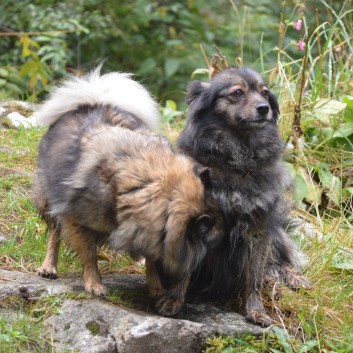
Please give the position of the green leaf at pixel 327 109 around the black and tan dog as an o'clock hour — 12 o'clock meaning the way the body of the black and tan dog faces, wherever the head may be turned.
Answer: The green leaf is roughly at 8 o'clock from the black and tan dog.

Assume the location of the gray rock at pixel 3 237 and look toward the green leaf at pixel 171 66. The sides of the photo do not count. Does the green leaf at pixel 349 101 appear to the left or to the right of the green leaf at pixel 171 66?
right

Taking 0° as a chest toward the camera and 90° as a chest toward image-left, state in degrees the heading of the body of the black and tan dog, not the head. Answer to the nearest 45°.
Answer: approximately 315°

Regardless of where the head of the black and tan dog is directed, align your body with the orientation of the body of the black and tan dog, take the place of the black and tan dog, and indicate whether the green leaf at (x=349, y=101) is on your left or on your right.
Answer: on your left

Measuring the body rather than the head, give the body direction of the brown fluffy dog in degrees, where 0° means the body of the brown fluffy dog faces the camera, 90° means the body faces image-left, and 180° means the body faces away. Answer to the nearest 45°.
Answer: approximately 315°

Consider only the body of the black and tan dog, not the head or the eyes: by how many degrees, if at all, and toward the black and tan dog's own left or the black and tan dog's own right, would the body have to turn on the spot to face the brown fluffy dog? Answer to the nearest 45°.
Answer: approximately 90° to the black and tan dog's own right

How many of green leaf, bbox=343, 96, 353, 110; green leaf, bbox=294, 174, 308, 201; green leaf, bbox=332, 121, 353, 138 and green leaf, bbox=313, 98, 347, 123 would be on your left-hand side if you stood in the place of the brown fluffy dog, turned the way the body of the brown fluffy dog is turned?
4

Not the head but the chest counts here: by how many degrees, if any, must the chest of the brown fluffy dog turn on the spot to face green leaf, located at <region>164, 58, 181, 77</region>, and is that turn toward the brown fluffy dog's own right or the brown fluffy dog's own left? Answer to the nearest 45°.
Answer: approximately 135° to the brown fluffy dog's own left

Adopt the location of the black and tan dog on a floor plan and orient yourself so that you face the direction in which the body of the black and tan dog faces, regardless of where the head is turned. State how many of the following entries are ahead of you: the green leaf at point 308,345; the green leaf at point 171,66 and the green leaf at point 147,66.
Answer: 1

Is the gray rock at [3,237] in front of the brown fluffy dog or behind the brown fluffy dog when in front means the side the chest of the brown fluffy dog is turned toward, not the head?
behind

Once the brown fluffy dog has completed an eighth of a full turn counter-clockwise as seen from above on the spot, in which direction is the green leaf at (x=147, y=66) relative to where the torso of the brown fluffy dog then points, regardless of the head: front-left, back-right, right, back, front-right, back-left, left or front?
left
